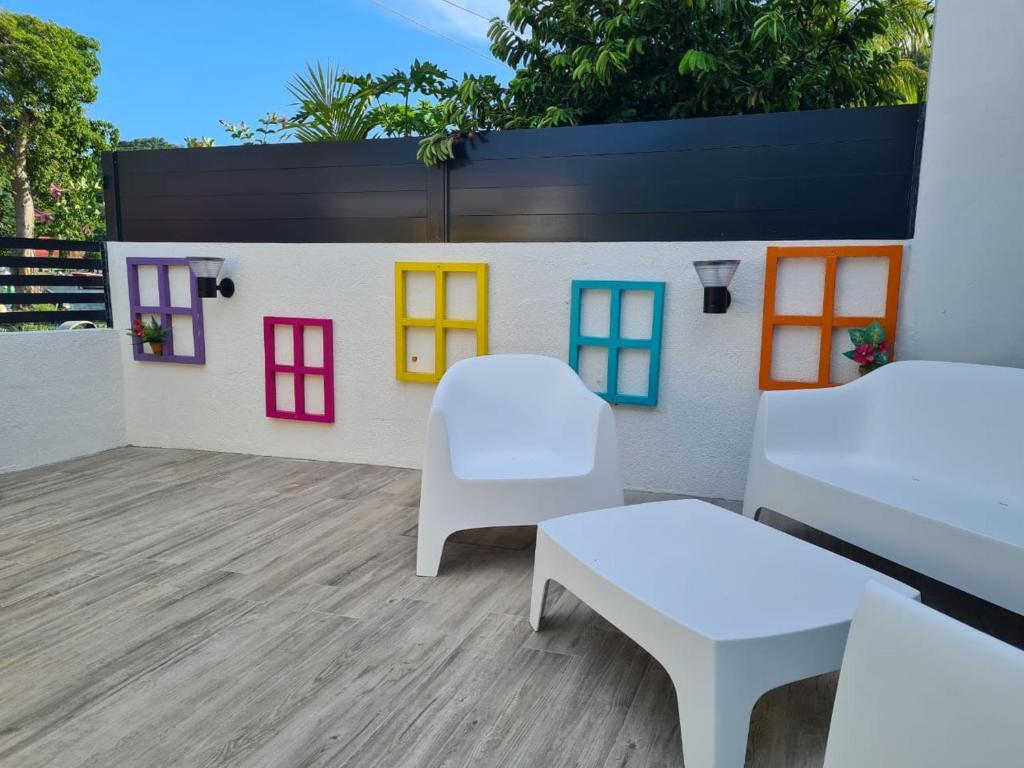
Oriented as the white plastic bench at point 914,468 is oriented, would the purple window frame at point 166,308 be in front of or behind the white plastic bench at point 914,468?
in front

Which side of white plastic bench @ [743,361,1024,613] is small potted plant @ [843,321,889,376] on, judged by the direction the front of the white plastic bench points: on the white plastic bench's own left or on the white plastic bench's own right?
on the white plastic bench's own right

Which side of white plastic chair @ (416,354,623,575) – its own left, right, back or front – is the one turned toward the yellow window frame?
back

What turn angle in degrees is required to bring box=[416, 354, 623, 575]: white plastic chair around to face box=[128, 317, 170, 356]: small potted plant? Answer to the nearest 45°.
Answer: approximately 135° to its right

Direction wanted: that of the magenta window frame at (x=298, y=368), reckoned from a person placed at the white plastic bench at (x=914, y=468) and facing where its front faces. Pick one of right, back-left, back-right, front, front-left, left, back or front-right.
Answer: front-right

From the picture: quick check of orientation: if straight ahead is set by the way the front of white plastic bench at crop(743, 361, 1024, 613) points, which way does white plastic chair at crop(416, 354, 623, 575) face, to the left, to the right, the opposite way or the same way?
to the left

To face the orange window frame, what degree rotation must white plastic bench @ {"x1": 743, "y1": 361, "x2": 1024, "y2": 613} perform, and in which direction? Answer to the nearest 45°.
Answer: approximately 90° to its right

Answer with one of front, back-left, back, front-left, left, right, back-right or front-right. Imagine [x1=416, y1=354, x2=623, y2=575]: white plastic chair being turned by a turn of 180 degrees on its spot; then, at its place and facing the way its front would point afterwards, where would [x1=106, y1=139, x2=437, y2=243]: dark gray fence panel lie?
front-left

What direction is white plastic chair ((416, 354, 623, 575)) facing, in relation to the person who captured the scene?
facing the viewer

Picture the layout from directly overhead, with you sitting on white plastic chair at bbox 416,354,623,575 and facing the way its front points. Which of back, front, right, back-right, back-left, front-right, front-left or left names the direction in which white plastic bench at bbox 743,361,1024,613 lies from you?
left

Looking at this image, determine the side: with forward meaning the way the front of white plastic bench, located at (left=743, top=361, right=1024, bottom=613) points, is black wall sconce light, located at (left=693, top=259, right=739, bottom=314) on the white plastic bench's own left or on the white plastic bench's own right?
on the white plastic bench's own right

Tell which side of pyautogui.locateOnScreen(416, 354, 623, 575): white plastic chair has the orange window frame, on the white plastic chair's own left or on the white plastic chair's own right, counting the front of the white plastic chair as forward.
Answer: on the white plastic chair's own left

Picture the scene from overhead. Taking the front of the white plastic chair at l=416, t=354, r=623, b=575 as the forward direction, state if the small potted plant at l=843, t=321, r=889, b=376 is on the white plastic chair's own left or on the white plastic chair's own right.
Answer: on the white plastic chair's own left

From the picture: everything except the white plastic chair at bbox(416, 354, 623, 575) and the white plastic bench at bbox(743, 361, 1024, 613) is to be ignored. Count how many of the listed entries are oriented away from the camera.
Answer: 0

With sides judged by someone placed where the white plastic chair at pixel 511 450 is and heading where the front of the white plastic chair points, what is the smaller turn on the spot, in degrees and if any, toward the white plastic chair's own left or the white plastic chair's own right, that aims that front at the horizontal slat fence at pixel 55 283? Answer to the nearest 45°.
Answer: approximately 135° to the white plastic chair's own right

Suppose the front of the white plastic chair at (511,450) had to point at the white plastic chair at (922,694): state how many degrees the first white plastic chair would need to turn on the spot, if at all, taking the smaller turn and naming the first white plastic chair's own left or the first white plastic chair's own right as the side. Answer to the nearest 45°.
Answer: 0° — it already faces it

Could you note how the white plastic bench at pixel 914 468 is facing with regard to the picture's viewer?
facing the viewer and to the left of the viewer
